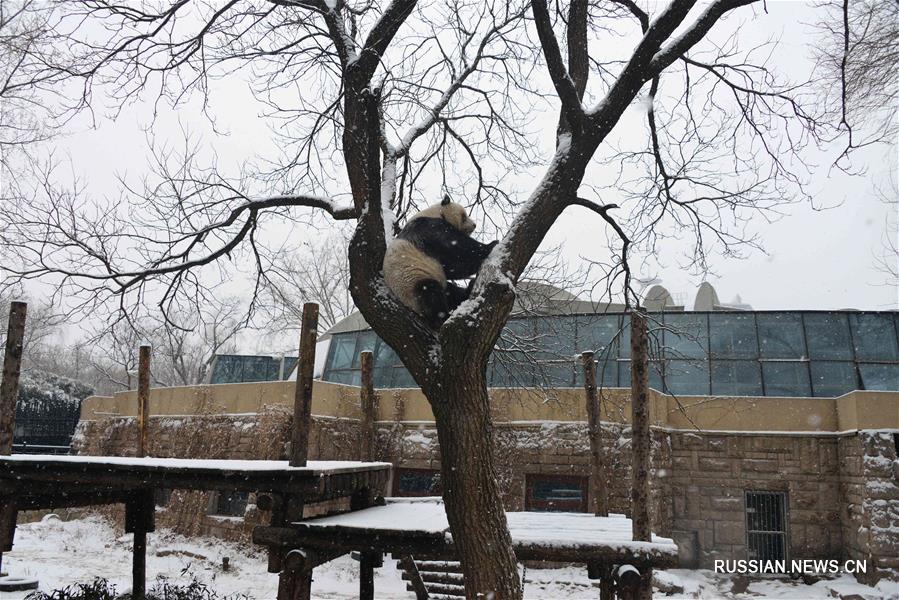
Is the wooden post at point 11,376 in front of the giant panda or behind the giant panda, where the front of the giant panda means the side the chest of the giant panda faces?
behind

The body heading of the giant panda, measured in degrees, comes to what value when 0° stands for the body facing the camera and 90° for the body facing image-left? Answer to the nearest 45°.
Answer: approximately 270°

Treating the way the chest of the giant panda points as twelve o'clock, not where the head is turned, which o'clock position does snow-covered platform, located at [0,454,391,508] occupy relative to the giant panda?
The snow-covered platform is roughly at 7 o'clock from the giant panda.

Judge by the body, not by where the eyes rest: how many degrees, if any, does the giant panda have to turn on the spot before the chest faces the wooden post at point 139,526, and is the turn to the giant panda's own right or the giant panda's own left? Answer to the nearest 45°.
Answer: approximately 135° to the giant panda's own left

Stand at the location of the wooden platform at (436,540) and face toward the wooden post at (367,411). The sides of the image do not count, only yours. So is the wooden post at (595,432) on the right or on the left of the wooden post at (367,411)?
right

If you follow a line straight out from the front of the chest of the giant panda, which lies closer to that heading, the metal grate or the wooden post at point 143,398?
the metal grate

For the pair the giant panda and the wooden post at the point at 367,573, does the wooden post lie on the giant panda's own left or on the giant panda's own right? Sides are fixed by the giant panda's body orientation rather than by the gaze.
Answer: on the giant panda's own left
